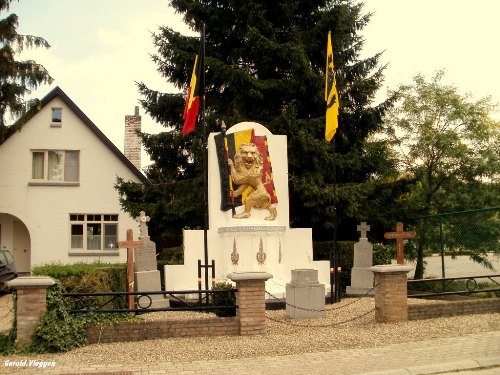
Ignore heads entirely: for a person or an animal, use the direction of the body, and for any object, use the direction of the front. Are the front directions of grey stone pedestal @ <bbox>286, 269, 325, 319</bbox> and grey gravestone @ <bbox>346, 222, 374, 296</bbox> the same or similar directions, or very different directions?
same or similar directions

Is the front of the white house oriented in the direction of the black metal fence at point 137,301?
yes

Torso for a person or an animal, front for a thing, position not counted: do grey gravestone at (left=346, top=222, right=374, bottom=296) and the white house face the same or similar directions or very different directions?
same or similar directions

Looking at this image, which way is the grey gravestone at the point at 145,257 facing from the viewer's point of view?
toward the camera

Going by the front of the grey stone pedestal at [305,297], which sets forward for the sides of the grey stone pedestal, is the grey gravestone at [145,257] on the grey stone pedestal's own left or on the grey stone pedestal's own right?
on the grey stone pedestal's own right

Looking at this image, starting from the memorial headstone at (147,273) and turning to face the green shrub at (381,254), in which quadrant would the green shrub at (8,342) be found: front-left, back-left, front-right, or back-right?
back-right

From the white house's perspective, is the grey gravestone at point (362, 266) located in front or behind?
in front

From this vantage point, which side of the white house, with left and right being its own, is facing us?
front

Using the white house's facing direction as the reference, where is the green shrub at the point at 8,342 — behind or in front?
in front

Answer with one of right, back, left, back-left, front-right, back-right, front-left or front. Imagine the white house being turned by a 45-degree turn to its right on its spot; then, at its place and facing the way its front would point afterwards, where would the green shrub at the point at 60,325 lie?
front-left

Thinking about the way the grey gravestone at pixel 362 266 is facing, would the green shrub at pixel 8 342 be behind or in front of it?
in front

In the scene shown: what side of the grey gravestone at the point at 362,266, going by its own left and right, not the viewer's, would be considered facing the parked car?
right
